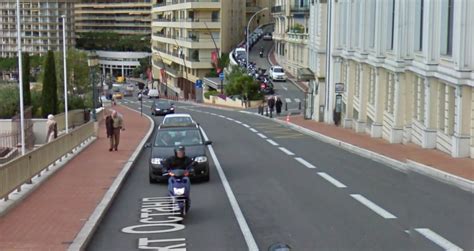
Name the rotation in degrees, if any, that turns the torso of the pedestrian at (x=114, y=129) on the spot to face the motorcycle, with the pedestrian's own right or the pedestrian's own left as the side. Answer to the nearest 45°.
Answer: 0° — they already face it

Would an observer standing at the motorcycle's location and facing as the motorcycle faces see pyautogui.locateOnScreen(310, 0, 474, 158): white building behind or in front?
behind

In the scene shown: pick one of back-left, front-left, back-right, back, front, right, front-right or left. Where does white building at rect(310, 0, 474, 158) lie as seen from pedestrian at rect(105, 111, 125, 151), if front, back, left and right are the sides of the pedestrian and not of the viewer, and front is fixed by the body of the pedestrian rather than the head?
left

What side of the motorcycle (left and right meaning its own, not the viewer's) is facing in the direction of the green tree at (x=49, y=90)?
back

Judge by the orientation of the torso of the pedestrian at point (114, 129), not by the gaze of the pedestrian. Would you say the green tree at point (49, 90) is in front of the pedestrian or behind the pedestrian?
behind

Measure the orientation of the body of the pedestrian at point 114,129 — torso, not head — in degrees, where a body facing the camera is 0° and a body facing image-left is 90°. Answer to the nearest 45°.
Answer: approximately 0°

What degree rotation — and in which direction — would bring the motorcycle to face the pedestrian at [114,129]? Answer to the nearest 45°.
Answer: approximately 180°

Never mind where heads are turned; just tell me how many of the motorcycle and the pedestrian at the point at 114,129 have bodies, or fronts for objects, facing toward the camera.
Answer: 2

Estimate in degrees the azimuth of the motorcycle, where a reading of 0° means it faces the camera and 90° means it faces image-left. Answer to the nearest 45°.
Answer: approximately 0°

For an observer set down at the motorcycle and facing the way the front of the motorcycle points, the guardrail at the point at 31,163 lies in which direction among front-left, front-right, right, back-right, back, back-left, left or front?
back-right

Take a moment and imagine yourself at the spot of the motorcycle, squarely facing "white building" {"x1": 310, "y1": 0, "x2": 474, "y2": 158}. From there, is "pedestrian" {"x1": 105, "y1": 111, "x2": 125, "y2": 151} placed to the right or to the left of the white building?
left
